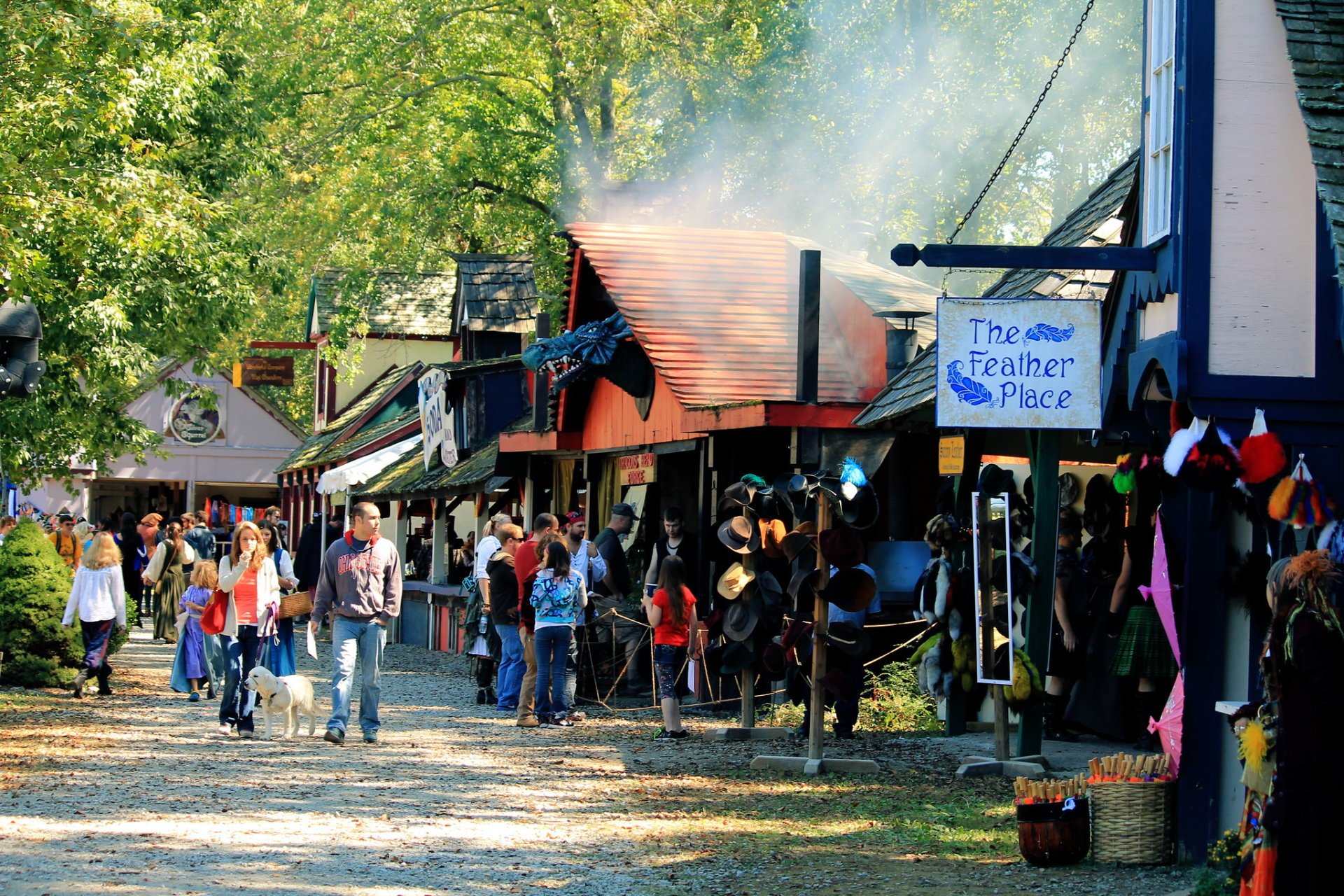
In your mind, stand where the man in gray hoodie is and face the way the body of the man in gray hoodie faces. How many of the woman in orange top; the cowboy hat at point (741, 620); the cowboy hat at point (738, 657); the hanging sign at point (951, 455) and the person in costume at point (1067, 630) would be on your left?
4

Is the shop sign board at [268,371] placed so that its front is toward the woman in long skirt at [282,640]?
yes

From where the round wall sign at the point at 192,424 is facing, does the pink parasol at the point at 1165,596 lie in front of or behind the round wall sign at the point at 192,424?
in front

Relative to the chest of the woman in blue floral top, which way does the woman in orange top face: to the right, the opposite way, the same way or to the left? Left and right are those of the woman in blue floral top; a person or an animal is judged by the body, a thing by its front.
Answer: the opposite way

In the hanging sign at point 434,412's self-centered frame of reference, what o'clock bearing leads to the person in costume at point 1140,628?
The person in costume is roughly at 10 o'clock from the hanging sign.

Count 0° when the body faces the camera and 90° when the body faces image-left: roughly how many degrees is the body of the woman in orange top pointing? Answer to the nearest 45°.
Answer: approximately 0°

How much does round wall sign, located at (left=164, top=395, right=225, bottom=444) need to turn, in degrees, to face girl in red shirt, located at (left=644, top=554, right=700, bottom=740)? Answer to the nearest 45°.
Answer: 0° — it already faces them

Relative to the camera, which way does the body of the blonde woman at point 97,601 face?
away from the camera

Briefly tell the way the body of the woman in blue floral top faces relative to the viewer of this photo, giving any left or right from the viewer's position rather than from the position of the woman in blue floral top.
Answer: facing away from the viewer
